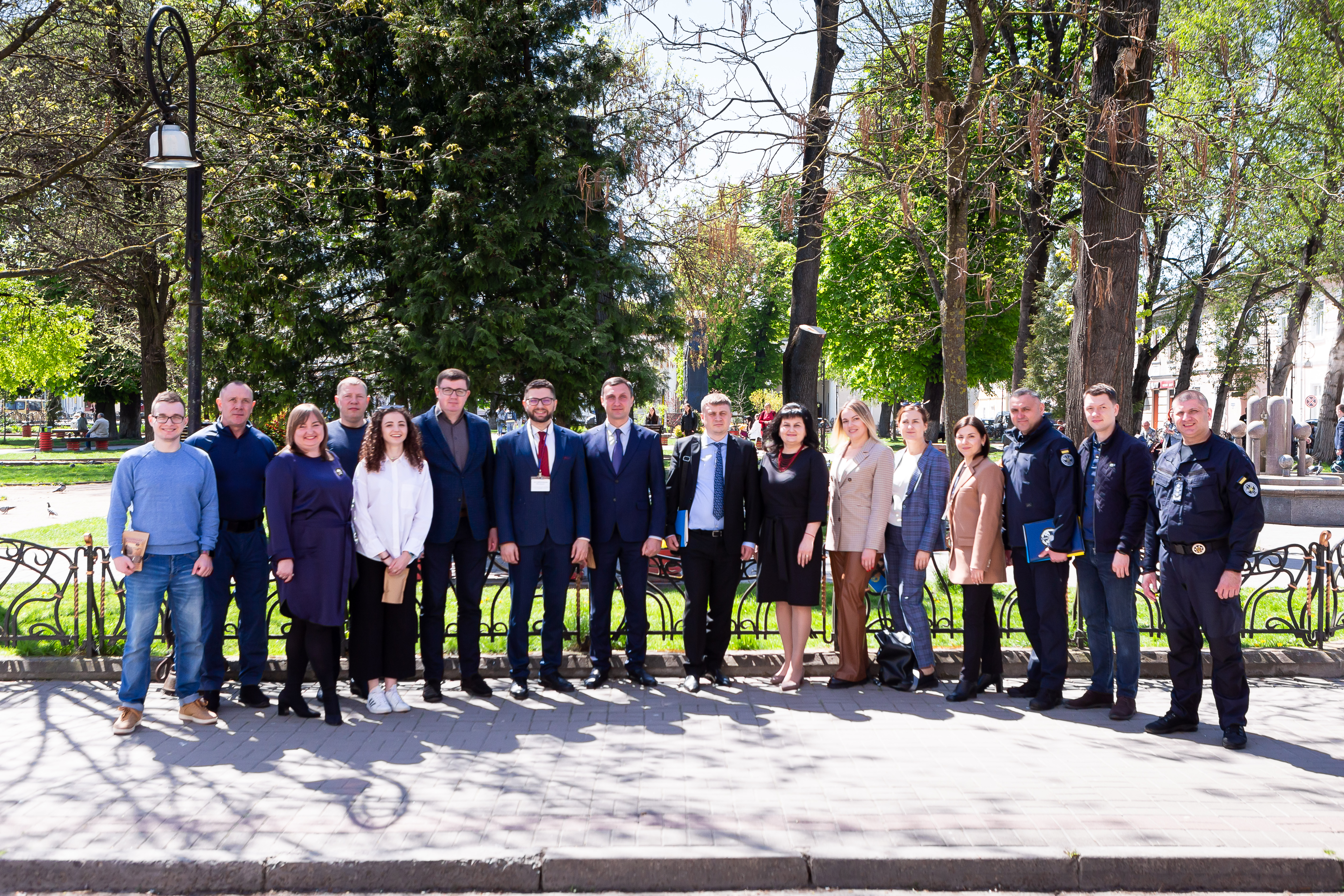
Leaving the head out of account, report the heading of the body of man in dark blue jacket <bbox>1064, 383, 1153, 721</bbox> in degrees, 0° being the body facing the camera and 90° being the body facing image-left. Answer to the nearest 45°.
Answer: approximately 45°

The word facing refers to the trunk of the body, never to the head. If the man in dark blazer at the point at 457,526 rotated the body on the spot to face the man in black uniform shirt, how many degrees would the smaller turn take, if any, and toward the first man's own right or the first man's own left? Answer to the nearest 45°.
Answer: approximately 45° to the first man's own left

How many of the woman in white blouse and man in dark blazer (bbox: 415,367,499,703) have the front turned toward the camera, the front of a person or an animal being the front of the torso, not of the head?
2

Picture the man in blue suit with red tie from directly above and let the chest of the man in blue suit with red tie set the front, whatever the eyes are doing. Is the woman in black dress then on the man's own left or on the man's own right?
on the man's own left

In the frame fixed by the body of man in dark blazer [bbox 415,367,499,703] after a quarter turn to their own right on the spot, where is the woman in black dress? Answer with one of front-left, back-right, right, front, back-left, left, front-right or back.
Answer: back

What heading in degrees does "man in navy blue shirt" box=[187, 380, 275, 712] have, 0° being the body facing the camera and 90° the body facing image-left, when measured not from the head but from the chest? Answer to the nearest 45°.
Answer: approximately 0°

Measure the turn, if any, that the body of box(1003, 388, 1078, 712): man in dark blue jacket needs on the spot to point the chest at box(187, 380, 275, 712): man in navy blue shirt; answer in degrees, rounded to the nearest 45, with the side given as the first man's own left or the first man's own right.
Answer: approximately 45° to the first man's own right

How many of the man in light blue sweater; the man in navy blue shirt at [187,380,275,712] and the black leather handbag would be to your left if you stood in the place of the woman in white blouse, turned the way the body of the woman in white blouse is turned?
1

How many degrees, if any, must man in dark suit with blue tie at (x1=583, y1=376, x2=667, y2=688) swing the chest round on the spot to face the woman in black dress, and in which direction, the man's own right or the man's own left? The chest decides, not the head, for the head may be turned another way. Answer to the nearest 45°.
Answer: approximately 90° to the man's own left

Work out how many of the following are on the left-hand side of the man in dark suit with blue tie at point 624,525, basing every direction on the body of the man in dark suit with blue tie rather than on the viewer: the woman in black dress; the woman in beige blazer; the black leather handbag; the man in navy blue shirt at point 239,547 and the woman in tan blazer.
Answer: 4
